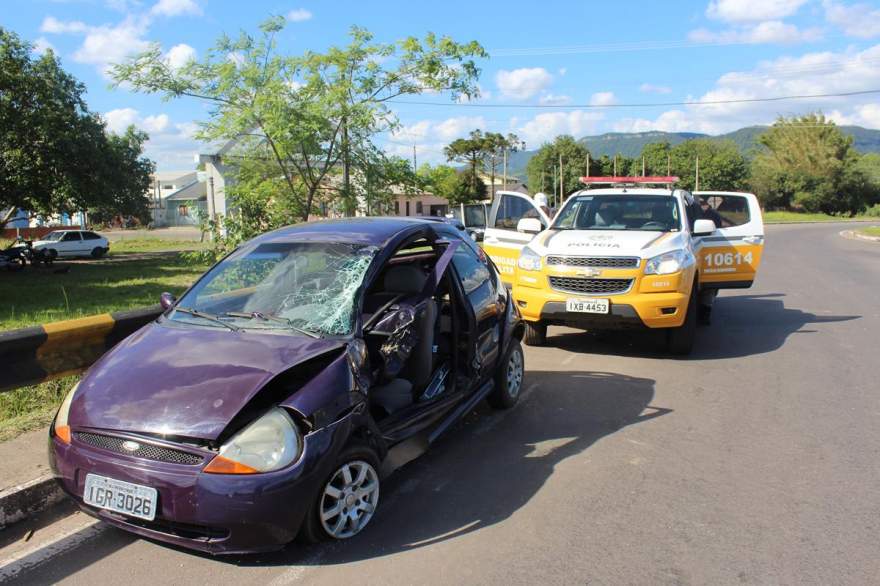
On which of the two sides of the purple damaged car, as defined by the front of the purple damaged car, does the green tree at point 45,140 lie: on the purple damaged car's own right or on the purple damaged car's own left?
on the purple damaged car's own right

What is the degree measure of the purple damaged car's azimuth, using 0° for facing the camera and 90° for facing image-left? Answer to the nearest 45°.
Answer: approximately 45°

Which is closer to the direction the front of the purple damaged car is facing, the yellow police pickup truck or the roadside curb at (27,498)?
the roadside curb

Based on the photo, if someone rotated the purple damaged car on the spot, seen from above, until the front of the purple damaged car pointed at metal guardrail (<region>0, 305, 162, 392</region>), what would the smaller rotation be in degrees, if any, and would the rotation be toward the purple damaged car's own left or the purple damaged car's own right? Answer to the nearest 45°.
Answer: approximately 90° to the purple damaged car's own right

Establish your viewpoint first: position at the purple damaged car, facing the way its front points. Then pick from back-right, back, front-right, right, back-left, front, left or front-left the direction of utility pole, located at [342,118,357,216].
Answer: back-right

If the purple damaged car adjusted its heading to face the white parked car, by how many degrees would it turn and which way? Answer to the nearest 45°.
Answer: approximately 135° to its right

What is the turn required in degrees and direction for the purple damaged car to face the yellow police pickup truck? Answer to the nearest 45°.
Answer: approximately 180°

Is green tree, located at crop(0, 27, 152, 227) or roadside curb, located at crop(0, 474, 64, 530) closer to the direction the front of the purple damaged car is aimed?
the roadside curb
